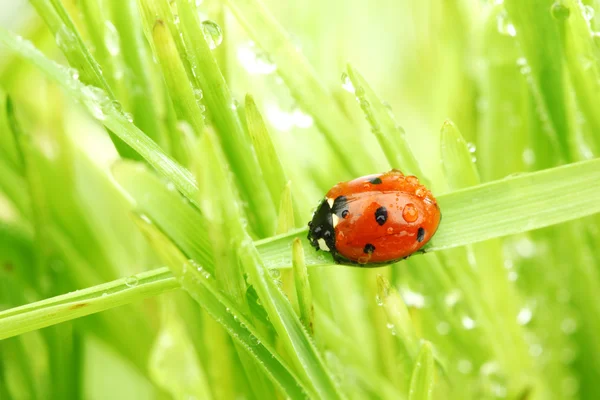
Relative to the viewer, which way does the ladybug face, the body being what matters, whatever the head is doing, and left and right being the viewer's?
facing to the left of the viewer
